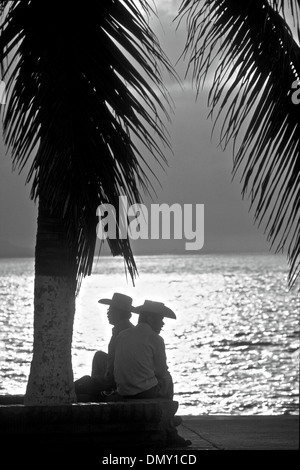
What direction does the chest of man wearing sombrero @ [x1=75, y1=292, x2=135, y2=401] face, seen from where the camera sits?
to the viewer's left

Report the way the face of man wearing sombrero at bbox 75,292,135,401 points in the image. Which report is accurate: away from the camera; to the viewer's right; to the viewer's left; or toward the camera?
to the viewer's left
